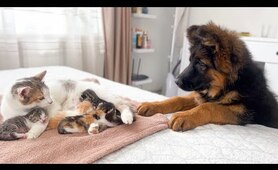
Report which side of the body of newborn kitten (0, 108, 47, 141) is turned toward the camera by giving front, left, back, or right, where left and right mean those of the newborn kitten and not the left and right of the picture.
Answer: right

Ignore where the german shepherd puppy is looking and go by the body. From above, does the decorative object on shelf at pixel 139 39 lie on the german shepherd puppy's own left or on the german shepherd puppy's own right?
on the german shepherd puppy's own right

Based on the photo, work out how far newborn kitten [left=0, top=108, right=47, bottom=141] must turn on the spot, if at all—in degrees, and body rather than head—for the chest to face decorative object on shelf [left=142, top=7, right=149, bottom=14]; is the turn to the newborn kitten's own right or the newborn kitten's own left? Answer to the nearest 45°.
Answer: approximately 45° to the newborn kitten's own left

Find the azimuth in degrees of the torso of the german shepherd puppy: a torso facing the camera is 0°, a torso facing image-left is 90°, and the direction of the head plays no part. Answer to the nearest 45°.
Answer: approximately 90°

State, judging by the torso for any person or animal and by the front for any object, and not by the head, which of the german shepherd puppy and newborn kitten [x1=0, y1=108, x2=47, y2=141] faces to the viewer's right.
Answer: the newborn kitten

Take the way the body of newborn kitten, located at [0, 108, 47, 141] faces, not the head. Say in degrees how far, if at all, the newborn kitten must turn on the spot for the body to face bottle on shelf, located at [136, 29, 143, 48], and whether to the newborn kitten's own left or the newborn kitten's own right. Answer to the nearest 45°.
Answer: approximately 45° to the newborn kitten's own left

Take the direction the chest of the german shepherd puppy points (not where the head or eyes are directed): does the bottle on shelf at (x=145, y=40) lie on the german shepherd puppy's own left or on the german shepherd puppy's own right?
on the german shepherd puppy's own right

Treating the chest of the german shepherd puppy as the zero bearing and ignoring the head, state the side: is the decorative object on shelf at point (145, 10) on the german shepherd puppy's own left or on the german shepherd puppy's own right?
on the german shepherd puppy's own right

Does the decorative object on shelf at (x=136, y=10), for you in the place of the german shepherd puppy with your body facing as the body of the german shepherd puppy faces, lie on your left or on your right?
on your right
